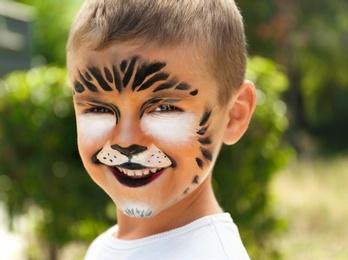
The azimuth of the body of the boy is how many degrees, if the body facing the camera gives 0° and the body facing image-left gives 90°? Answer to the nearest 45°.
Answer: approximately 45°

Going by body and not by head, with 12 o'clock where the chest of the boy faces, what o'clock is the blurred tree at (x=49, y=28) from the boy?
The blurred tree is roughly at 4 o'clock from the boy.

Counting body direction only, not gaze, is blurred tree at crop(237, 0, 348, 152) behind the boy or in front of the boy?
behind

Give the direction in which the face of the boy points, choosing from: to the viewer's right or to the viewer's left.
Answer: to the viewer's left

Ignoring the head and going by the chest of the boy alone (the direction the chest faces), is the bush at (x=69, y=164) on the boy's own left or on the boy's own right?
on the boy's own right
